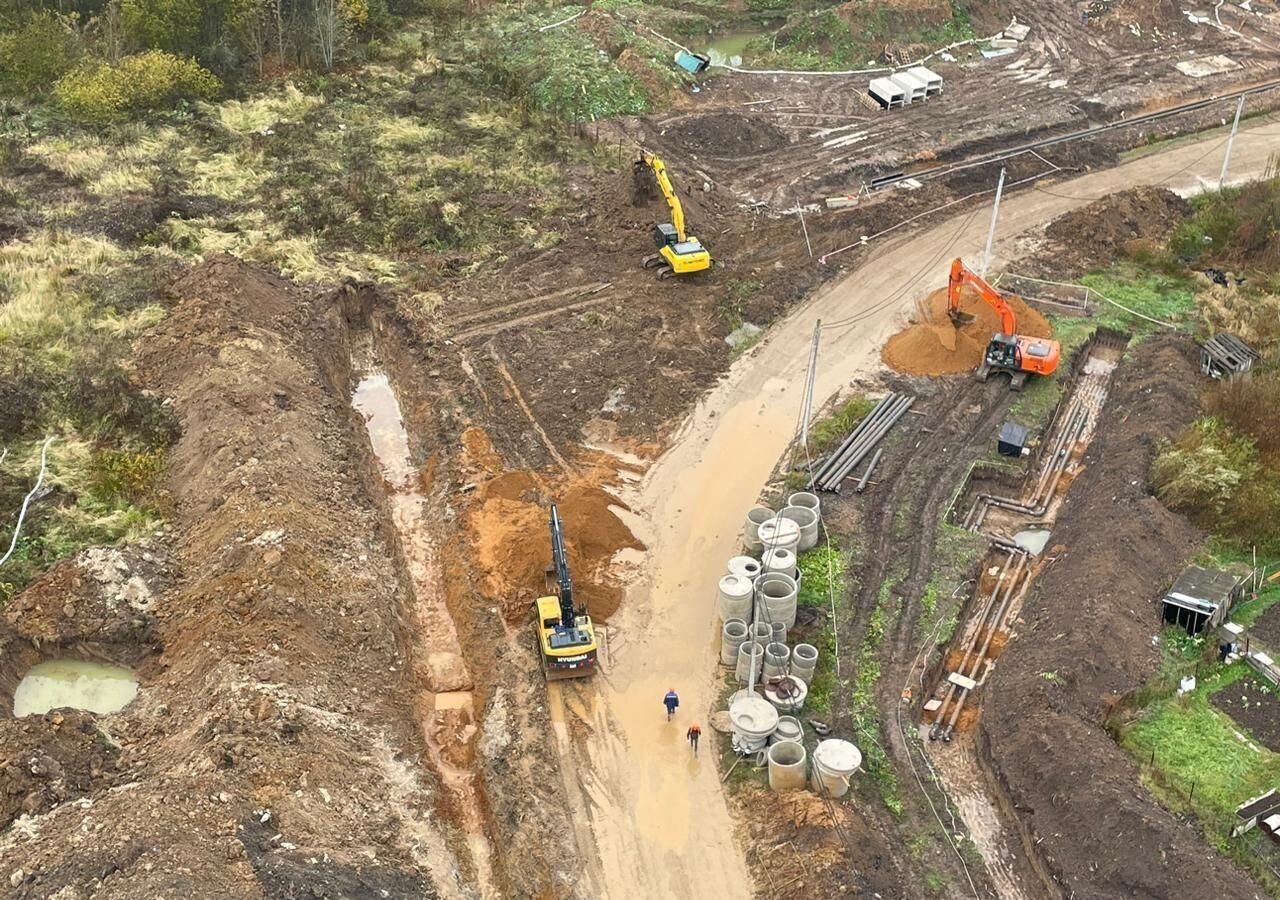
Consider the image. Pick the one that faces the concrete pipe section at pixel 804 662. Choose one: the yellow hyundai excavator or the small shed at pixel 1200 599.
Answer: the small shed

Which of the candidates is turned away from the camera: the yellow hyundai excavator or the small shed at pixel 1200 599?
the yellow hyundai excavator

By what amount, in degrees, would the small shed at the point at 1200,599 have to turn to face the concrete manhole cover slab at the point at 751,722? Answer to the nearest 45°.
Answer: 0° — it already faces it

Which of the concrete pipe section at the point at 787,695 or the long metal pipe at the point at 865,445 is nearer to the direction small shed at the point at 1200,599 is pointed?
the concrete pipe section

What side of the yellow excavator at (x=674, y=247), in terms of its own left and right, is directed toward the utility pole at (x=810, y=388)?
back

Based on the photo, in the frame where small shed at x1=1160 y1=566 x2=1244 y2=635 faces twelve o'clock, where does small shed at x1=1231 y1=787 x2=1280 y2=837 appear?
small shed at x1=1231 y1=787 x2=1280 y2=837 is roughly at 10 o'clock from small shed at x1=1160 y1=566 x2=1244 y2=635.

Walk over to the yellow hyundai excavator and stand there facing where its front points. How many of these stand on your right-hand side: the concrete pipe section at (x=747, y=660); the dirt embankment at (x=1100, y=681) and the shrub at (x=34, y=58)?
2

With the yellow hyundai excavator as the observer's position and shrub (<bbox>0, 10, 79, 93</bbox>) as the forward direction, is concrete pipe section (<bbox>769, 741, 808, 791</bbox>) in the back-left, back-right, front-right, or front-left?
back-right

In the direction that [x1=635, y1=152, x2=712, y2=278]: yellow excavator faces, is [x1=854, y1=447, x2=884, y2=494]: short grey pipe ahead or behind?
behind

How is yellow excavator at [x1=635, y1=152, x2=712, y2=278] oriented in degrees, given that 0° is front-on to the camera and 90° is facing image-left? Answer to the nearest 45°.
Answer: approximately 135°

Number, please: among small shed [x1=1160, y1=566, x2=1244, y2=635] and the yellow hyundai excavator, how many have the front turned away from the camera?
1

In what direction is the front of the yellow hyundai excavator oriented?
away from the camera

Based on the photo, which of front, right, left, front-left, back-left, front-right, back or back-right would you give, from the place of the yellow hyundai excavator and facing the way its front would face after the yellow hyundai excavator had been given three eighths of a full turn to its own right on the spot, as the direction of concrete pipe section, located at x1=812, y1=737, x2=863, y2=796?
front
